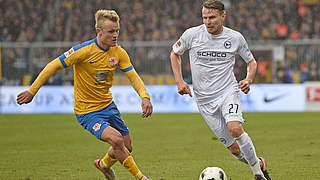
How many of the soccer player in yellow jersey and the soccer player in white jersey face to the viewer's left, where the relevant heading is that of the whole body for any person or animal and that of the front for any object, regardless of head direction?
0

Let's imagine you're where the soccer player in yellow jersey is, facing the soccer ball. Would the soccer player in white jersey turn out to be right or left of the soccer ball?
left

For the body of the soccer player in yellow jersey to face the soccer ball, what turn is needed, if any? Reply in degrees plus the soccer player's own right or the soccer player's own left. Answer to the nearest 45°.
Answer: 0° — they already face it

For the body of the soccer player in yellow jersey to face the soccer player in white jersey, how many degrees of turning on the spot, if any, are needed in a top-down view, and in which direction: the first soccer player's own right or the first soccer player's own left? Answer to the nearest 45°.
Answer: approximately 45° to the first soccer player's own left

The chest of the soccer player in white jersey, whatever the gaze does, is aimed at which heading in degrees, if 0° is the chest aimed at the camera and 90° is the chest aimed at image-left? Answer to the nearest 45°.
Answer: approximately 0°

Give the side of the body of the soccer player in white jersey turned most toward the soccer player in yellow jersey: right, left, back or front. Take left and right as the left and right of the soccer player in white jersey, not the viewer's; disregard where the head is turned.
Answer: right

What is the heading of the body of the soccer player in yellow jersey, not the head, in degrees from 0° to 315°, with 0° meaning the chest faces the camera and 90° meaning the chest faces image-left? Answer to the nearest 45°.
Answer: approximately 315°
